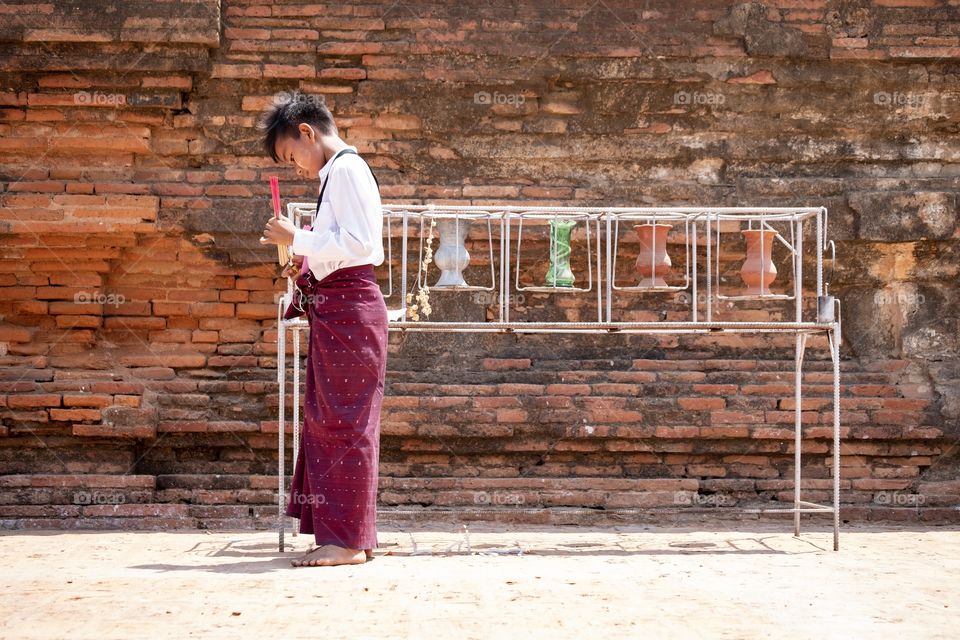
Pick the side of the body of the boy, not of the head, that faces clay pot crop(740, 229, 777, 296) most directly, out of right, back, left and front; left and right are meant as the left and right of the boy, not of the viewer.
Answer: back

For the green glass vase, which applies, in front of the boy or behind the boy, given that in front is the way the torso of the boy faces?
behind

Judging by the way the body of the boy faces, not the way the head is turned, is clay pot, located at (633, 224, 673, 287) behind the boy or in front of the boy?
behind

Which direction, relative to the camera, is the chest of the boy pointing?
to the viewer's left

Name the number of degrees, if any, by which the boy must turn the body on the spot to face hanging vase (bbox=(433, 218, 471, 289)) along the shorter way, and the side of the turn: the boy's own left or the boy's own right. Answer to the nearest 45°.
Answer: approximately 135° to the boy's own right
